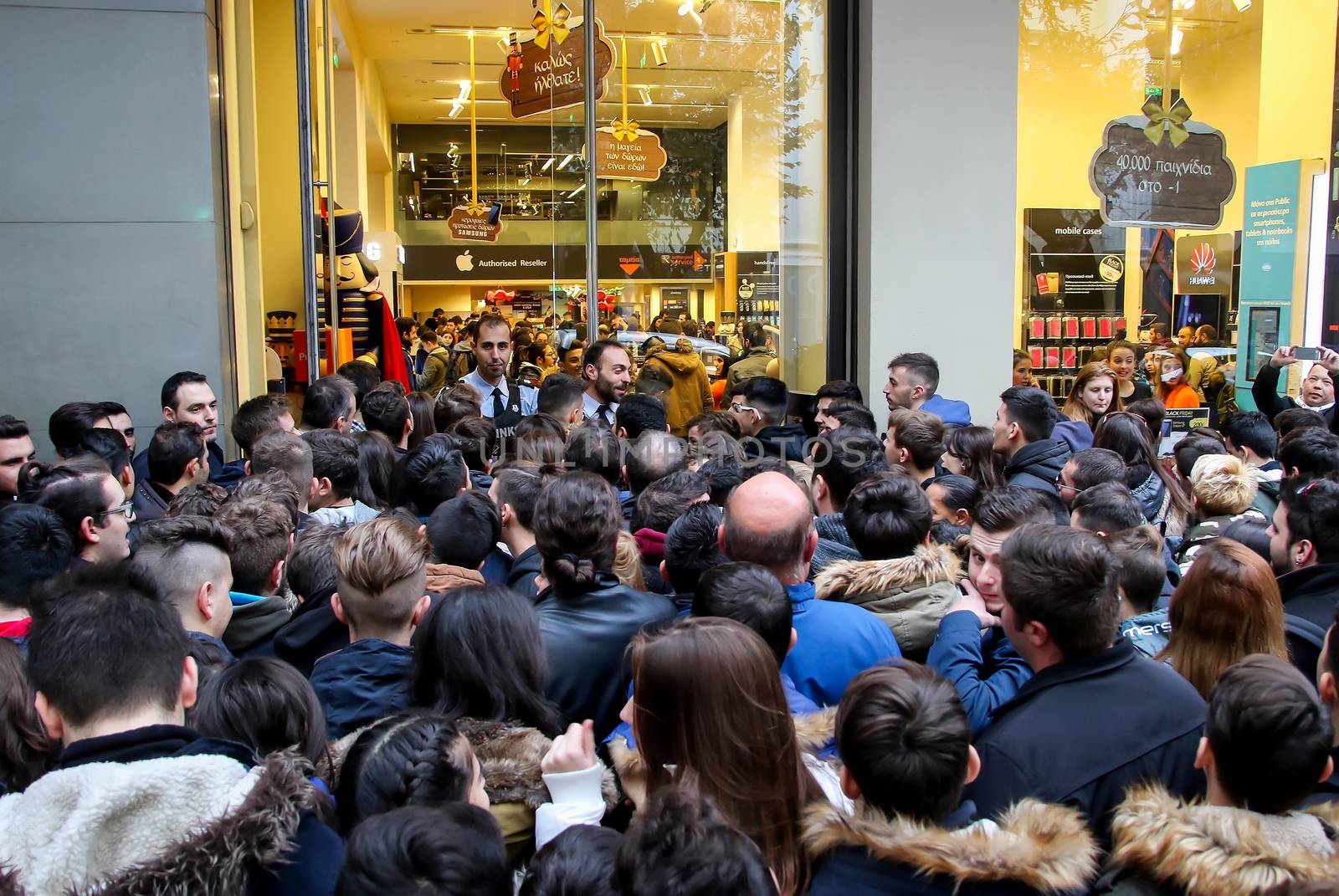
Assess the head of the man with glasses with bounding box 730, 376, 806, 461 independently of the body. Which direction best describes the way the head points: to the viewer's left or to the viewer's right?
to the viewer's left

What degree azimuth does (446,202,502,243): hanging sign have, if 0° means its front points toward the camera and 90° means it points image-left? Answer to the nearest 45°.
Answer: approximately 0°

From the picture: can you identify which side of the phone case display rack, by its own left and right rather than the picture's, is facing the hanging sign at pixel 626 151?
right

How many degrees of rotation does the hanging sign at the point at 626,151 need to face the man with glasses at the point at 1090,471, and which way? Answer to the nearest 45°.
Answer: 0° — it already faces them

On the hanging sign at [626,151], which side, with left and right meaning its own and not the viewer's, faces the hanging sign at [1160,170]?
left

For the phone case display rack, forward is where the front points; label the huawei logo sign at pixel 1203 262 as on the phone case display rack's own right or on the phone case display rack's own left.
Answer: on the phone case display rack's own left

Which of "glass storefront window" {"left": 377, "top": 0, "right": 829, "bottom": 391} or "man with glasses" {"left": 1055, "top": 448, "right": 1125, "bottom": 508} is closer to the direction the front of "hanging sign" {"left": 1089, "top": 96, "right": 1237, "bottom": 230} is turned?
the man with glasses
